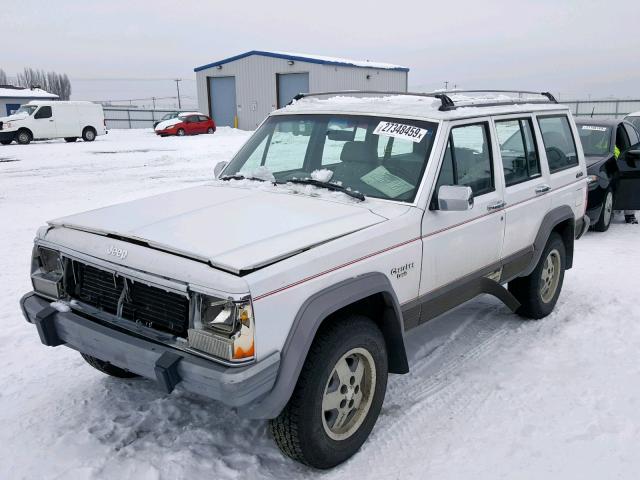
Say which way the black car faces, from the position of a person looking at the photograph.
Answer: facing the viewer and to the left of the viewer

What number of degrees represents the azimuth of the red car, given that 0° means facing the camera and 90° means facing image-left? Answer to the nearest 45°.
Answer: approximately 45°

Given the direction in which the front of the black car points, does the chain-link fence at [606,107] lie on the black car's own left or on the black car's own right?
on the black car's own right

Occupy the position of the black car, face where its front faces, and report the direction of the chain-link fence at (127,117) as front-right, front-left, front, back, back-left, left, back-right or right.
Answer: right

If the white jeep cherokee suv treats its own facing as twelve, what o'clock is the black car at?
The black car is roughly at 6 o'clock from the white jeep cherokee suv.

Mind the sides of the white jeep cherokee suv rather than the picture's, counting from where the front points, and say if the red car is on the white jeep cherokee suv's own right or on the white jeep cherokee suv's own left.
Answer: on the white jeep cherokee suv's own right

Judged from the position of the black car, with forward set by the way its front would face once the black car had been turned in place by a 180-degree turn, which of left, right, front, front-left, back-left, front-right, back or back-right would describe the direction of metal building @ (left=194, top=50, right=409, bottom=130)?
left

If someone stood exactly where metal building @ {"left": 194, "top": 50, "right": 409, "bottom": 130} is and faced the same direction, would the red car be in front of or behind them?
in front

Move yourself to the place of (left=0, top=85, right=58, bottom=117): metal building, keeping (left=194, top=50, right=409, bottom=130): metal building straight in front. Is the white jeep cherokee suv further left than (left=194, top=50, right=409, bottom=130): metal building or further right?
right

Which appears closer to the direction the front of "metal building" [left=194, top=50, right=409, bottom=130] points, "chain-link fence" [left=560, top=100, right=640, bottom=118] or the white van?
the white van
